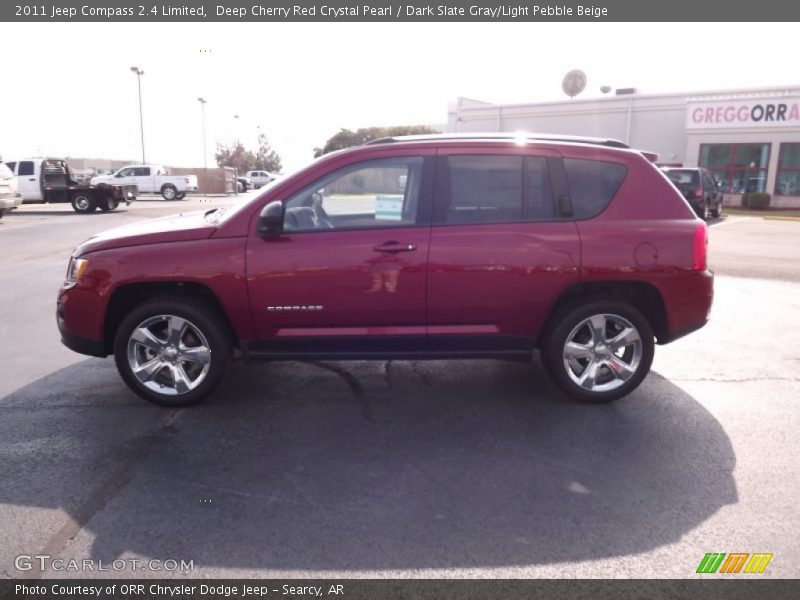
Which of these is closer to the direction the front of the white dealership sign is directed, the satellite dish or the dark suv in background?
the dark suv in background

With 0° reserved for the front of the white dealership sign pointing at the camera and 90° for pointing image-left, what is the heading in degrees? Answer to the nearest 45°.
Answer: approximately 45°

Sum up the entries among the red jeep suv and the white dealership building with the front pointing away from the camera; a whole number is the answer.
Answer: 0

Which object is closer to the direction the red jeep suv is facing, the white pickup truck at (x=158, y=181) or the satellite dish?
the white pickup truck

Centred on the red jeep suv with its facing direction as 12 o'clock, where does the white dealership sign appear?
The white dealership sign is roughly at 4 o'clock from the red jeep suv.

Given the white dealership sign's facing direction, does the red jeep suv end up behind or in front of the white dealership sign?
in front

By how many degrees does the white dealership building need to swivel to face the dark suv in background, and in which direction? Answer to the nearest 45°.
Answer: approximately 45° to its left

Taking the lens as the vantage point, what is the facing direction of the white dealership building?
facing the viewer and to the left of the viewer

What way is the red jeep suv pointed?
to the viewer's left

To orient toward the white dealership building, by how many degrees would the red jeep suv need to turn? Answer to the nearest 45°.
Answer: approximately 135° to its right

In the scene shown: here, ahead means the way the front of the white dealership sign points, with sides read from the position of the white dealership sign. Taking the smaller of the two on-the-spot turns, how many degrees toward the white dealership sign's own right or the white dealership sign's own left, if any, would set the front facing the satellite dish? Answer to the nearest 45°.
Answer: approximately 90° to the white dealership sign's own right

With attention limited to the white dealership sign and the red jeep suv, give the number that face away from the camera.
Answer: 0
